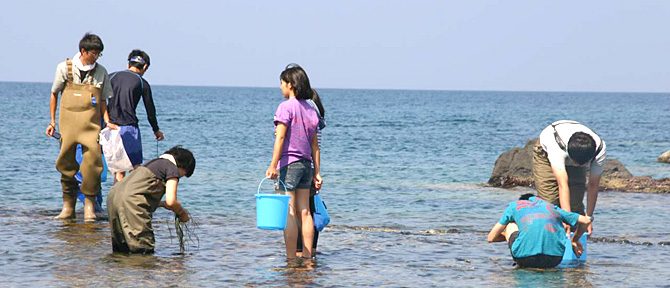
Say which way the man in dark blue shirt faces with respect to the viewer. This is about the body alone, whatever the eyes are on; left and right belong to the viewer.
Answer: facing away from the viewer and to the right of the viewer

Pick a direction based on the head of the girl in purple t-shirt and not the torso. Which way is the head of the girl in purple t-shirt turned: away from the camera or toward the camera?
away from the camera

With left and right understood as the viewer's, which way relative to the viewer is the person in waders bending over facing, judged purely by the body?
facing to the right of the viewer

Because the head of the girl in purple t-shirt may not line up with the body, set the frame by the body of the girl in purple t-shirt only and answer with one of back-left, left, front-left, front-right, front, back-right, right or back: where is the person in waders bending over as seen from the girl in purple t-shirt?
front-left

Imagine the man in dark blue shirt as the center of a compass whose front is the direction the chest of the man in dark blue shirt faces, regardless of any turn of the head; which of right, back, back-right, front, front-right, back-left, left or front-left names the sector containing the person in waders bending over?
back-right

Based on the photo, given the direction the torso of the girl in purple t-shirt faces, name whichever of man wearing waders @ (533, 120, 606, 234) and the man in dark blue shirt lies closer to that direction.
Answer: the man in dark blue shirt

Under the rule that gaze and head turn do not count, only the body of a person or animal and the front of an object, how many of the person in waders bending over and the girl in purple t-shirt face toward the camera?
0

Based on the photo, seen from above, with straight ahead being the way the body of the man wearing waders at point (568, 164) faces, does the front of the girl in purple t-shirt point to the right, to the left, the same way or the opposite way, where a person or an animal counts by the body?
the opposite way

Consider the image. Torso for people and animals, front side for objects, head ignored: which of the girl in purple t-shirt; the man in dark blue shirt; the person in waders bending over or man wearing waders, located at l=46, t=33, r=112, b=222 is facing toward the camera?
the man wearing waders

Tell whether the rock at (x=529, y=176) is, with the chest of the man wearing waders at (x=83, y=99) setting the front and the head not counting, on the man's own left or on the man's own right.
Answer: on the man's own left

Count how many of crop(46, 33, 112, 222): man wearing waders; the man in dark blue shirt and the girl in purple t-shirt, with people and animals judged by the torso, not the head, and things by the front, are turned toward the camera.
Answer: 1

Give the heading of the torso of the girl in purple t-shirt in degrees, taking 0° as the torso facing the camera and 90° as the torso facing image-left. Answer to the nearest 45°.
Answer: approximately 135°

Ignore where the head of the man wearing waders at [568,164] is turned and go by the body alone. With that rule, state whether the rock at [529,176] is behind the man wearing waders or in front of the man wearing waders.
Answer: behind
